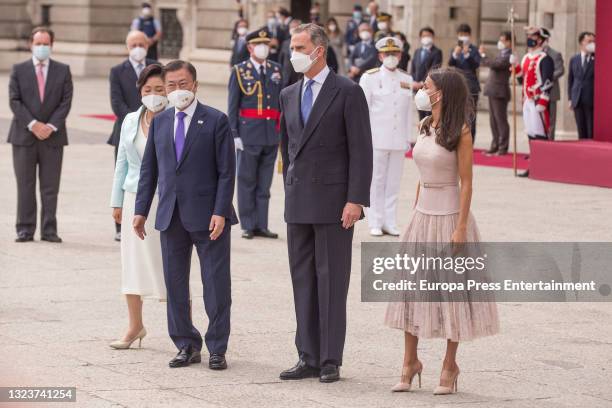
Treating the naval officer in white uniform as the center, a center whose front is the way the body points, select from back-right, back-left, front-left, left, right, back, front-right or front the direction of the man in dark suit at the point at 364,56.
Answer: back

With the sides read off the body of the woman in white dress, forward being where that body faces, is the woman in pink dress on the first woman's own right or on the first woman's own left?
on the first woman's own left

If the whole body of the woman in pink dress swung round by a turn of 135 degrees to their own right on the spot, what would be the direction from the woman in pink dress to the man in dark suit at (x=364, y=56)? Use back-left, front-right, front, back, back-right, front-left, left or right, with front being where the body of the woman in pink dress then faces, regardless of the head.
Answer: front

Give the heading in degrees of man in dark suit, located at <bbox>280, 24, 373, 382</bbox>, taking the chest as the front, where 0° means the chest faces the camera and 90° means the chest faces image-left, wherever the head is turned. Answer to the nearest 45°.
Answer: approximately 45°

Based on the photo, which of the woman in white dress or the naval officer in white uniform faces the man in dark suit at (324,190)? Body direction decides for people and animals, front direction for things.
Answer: the naval officer in white uniform

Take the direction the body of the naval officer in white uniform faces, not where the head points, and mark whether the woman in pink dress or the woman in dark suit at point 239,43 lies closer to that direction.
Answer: the woman in pink dress

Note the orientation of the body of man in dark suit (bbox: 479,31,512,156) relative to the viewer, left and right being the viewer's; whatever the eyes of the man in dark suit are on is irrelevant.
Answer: facing to the left of the viewer

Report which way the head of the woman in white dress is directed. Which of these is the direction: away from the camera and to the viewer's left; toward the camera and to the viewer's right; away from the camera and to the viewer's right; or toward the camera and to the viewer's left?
toward the camera and to the viewer's right
